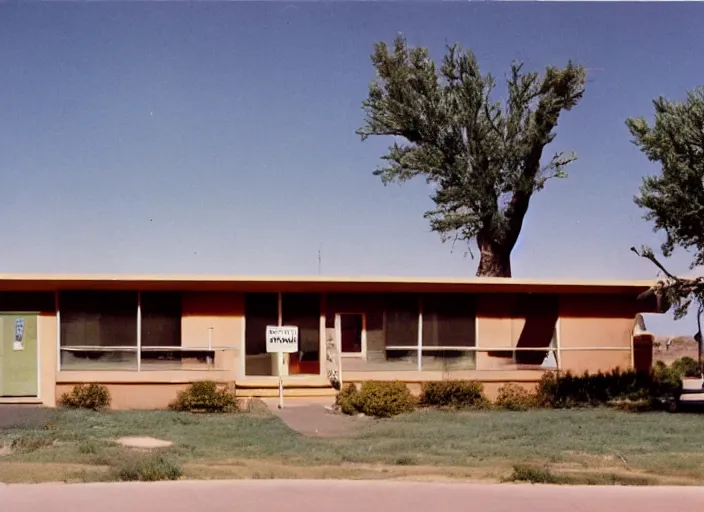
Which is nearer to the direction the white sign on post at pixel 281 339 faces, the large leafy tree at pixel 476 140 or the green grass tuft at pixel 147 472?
the green grass tuft

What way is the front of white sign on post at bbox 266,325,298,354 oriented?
toward the camera

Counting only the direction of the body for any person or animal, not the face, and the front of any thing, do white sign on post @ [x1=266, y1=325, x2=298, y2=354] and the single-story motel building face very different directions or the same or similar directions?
same or similar directions

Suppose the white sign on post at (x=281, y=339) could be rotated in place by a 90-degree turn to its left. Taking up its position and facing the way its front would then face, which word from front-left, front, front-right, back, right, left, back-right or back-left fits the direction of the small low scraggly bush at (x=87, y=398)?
back

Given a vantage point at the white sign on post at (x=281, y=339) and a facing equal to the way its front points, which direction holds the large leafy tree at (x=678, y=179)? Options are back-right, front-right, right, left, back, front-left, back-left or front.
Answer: left

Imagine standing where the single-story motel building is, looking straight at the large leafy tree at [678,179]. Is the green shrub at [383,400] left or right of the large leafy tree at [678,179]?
right

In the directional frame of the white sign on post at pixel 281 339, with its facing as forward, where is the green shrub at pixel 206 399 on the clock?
The green shrub is roughly at 3 o'clock from the white sign on post.

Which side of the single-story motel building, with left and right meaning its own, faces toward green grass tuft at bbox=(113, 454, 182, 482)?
front

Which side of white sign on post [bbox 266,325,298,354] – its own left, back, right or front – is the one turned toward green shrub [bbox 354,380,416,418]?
left

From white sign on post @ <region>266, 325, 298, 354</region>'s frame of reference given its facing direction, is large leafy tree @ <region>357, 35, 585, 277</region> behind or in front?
behind

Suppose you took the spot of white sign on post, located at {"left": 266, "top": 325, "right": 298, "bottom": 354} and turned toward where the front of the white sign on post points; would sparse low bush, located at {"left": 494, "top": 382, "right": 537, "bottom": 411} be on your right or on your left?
on your left

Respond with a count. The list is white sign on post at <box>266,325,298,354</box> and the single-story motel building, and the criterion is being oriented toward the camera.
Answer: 2

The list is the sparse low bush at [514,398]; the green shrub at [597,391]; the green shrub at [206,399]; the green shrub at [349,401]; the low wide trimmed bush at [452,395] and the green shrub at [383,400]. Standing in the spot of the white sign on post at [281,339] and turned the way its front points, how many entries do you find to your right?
1

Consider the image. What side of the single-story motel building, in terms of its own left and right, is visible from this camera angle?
front
